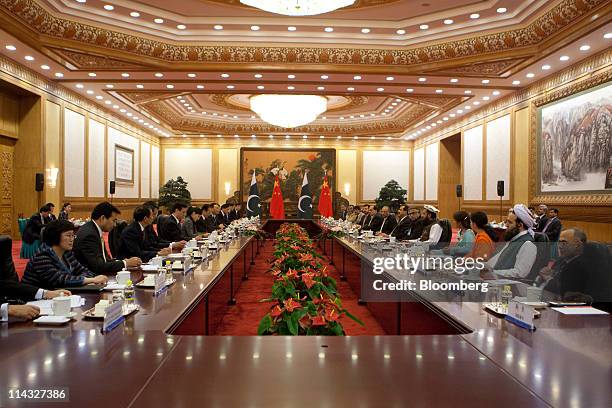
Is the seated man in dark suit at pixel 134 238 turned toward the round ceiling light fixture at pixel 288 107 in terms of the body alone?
no

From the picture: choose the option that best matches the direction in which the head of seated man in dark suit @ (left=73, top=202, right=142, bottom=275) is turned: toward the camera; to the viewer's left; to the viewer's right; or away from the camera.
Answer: to the viewer's right

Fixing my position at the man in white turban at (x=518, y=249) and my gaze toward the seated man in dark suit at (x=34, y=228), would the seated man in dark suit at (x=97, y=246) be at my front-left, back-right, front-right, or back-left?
front-left

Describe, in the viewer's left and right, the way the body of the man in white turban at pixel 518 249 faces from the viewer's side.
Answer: facing to the left of the viewer

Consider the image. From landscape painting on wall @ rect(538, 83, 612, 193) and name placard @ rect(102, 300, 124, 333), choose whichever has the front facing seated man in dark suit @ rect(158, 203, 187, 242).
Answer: the landscape painting on wall

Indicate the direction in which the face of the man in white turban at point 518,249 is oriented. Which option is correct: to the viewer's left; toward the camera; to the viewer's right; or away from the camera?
to the viewer's left

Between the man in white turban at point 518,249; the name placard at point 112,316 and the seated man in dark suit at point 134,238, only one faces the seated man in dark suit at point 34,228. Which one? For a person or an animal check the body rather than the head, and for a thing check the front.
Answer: the man in white turban

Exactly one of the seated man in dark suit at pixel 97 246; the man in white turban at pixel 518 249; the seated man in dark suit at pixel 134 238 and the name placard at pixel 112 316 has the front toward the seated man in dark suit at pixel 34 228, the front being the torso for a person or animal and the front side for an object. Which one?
the man in white turban

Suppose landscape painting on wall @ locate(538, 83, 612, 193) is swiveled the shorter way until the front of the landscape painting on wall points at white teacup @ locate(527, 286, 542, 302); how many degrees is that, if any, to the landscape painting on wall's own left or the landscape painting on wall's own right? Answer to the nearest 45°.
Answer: approximately 45° to the landscape painting on wall's own left

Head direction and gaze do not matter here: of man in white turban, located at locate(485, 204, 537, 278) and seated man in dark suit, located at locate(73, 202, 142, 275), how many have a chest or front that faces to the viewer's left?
1

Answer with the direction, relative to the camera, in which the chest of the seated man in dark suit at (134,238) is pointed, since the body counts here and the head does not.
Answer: to the viewer's right

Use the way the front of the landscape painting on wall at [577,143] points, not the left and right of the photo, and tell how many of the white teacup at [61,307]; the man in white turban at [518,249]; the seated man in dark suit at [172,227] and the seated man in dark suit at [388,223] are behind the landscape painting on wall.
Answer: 0

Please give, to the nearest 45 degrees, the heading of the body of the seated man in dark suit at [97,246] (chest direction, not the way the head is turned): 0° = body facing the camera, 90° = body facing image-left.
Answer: approximately 270°

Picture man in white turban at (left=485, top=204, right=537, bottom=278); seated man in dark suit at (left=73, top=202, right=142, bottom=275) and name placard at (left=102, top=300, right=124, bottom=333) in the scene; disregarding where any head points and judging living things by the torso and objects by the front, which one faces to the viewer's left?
the man in white turban

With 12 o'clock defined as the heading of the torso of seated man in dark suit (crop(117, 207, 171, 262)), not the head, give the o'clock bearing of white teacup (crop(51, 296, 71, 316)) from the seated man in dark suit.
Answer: The white teacup is roughly at 3 o'clock from the seated man in dark suit.

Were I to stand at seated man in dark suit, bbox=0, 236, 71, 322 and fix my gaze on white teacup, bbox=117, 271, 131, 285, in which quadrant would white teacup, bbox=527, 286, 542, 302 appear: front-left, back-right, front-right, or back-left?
front-right
